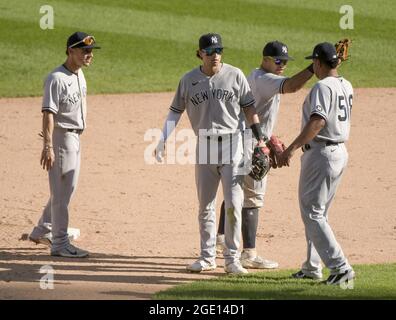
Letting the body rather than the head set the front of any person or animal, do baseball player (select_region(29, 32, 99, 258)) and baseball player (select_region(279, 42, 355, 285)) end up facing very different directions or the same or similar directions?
very different directions

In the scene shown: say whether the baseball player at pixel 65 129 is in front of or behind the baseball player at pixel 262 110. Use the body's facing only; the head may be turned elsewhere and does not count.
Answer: behind

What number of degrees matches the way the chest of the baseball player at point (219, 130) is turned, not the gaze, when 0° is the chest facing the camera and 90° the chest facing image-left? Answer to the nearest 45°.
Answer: approximately 0°

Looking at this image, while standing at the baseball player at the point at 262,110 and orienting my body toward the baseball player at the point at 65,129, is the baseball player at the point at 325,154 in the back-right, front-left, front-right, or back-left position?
back-left

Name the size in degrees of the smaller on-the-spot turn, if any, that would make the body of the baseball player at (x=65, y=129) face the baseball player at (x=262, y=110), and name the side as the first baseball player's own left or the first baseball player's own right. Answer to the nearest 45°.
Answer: approximately 45° to the first baseball player's own left

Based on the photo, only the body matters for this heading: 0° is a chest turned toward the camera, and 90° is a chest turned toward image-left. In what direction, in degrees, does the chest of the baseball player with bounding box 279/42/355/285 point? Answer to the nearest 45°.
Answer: approximately 135°
